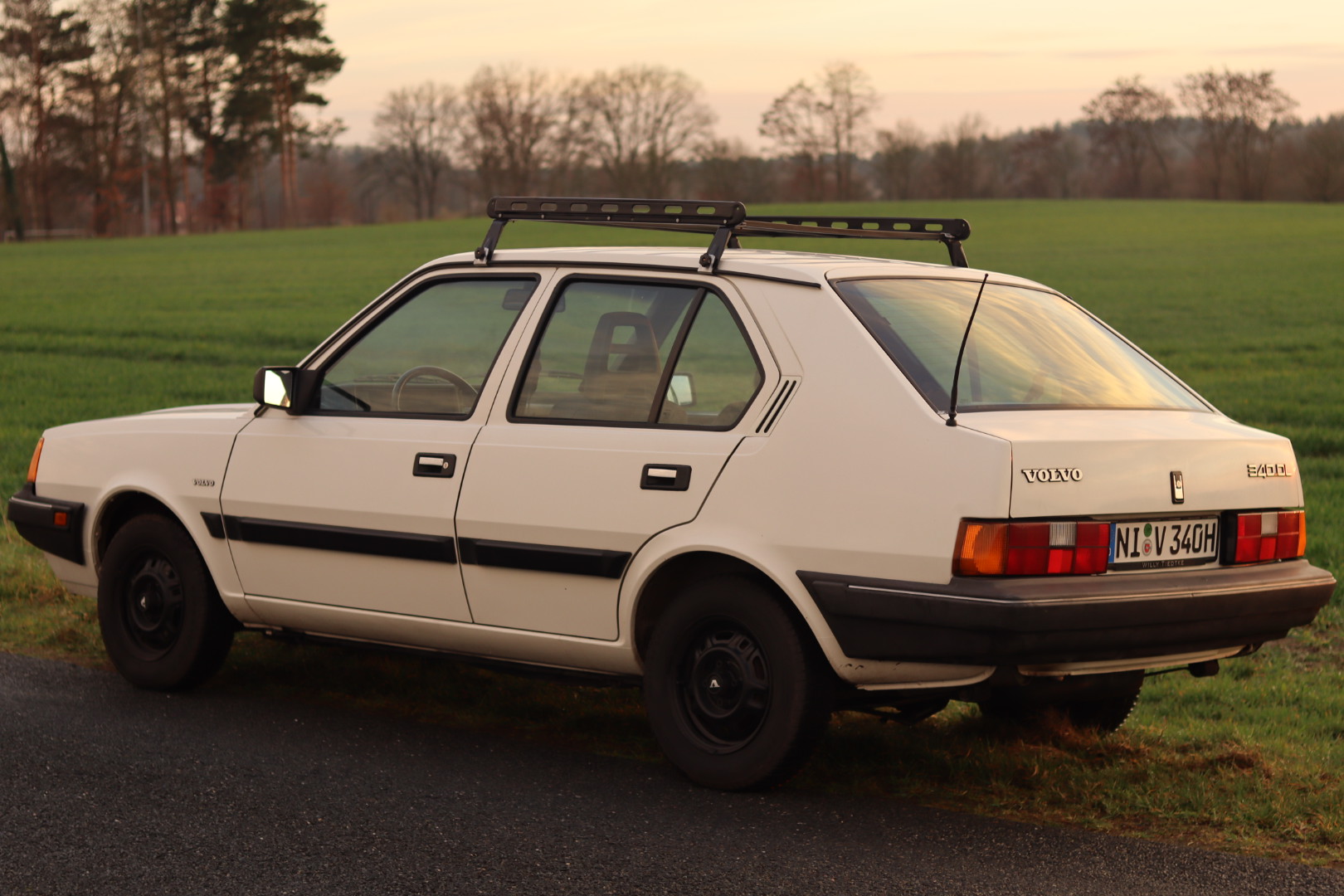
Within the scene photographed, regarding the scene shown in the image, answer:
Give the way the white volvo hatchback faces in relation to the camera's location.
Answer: facing away from the viewer and to the left of the viewer
